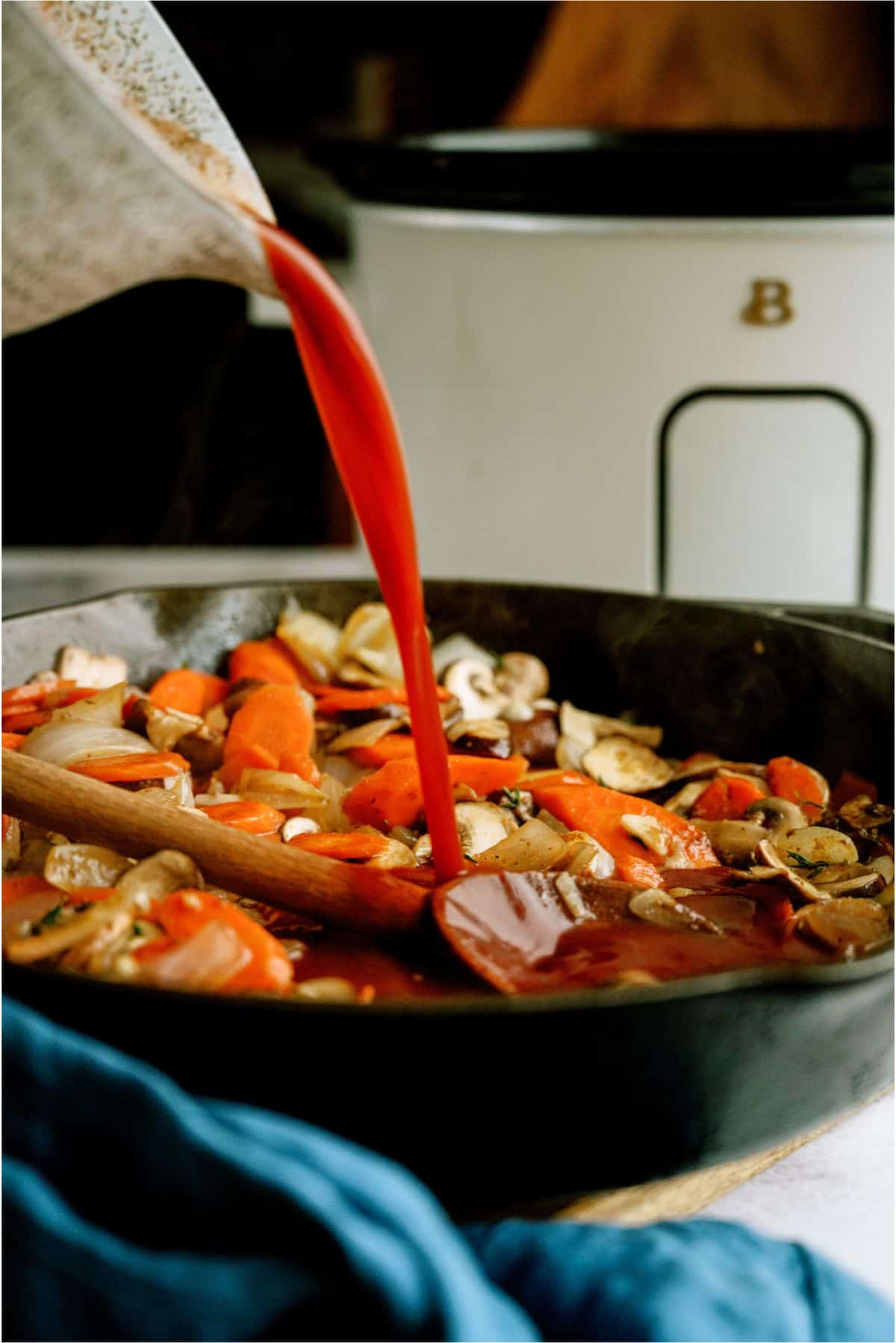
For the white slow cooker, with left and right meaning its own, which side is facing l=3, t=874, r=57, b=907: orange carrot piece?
front

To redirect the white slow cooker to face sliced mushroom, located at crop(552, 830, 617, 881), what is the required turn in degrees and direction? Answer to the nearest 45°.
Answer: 0° — it already faces it

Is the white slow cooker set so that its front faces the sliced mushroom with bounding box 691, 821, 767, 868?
yes

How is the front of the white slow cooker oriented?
toward the camera

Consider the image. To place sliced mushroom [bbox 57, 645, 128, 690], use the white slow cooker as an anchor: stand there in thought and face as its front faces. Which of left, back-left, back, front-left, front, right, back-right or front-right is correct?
front-right

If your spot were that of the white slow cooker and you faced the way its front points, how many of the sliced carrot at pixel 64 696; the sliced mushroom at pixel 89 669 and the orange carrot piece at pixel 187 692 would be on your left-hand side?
0

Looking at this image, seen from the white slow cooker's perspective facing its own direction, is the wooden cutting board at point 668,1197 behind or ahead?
ahead

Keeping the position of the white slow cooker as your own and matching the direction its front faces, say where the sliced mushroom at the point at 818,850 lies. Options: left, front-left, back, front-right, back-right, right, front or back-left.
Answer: front

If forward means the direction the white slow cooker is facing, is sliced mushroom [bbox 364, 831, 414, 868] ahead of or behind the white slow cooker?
ahead

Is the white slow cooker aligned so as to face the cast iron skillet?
yes

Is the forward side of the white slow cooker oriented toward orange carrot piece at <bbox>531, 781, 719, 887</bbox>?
yes
